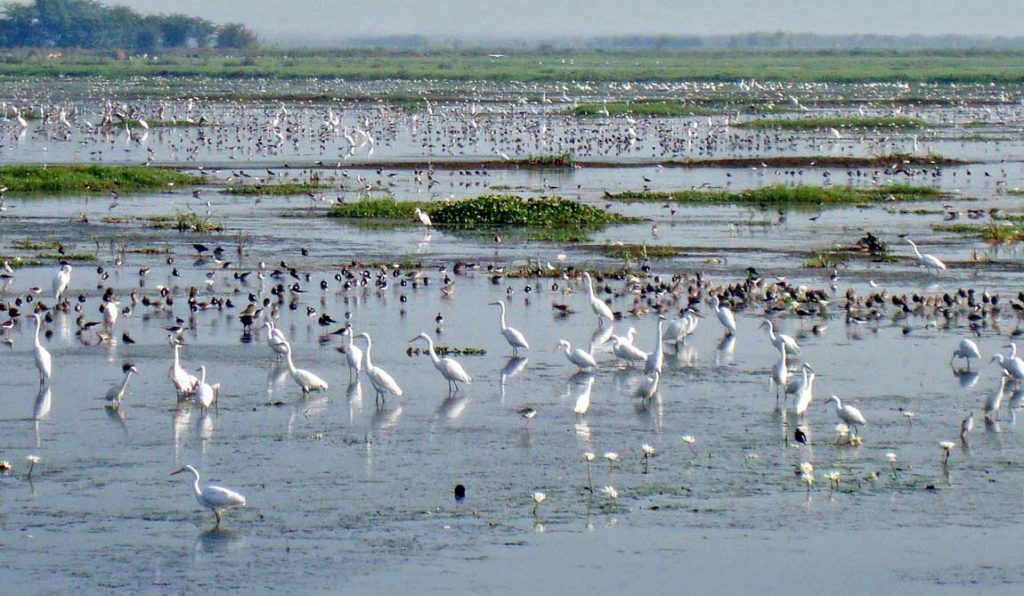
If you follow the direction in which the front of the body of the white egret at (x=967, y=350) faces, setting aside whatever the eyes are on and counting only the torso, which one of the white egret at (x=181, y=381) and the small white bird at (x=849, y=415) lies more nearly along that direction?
the white egret

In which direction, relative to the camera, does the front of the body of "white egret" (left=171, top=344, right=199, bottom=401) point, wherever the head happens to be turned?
to the viewer's left

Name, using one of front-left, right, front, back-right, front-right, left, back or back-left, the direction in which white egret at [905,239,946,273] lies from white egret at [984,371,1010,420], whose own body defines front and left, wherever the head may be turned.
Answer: left

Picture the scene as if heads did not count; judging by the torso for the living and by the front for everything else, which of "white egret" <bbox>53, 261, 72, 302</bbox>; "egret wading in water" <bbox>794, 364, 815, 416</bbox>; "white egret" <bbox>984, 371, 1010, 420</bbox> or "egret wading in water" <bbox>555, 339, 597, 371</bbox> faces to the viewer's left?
"egret wading in water" <bbox>555, 339, 597, 371</bbox>

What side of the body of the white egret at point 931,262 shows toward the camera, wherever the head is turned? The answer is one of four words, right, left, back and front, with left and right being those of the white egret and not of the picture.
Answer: left

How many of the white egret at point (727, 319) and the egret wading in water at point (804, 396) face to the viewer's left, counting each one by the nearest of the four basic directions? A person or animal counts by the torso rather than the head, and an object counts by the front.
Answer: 1

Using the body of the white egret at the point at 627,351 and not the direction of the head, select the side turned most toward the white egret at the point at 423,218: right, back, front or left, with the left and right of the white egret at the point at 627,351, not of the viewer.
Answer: right

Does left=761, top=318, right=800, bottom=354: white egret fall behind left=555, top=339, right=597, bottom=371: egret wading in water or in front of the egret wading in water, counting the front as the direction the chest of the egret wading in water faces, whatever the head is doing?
behind

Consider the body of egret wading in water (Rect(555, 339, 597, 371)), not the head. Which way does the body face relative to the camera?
to the viewer's left

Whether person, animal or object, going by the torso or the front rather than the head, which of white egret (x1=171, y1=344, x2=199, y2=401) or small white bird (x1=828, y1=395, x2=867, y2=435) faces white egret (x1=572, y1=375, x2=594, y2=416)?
the small white bird

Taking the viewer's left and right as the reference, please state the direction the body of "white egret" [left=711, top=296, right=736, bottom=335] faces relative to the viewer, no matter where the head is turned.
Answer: facing to the left of the viewer

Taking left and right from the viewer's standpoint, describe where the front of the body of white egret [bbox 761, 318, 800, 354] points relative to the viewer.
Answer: facing to the left of the viewer
